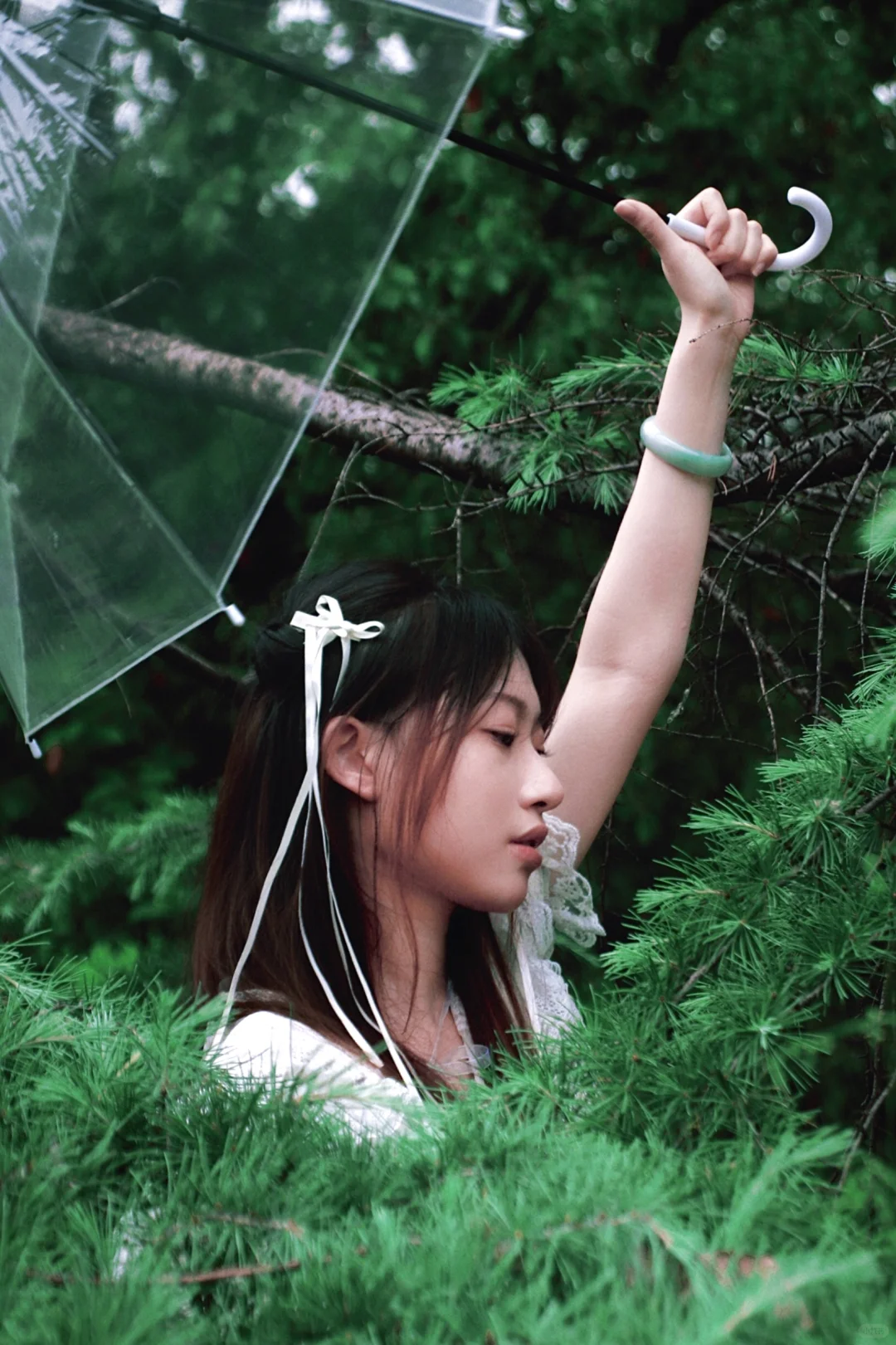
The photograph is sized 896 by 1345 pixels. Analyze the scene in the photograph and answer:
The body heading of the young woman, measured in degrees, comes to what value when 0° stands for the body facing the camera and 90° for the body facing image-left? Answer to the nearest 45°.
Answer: approximately 315°

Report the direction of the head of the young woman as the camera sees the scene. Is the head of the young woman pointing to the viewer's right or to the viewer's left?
to the viewer's right
